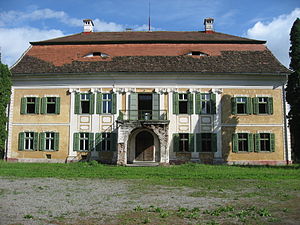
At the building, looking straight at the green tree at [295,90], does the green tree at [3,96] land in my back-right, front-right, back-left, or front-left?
back-right

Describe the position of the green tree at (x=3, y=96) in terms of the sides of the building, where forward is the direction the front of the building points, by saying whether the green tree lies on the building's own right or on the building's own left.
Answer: on the building's own right

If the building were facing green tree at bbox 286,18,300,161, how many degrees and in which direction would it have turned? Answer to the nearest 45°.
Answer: approximately 90° to its left

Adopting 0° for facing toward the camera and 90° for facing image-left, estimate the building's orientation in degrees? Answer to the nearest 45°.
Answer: approximately 0°
